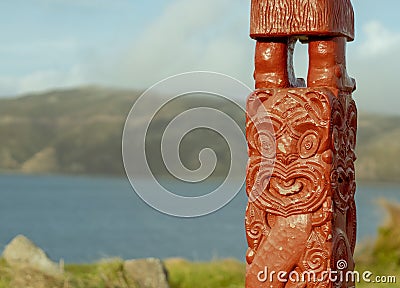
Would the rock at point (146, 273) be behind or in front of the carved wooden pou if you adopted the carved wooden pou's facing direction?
behind

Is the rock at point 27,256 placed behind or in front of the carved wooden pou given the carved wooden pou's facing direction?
behind

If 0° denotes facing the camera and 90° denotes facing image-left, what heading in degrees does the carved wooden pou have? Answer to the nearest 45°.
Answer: approximately 0°
